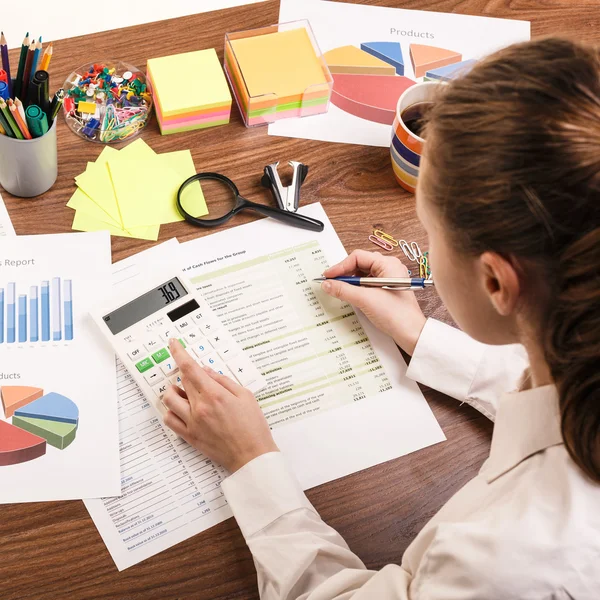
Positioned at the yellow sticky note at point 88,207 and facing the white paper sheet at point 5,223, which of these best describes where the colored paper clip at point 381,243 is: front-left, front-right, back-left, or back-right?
back-left

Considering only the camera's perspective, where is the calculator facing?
facing the viewer

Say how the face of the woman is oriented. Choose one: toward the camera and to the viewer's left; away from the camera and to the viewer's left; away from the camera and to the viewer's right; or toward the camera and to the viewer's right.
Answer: away from the camera and to the viewer's left

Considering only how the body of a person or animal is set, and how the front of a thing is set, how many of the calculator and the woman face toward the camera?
1

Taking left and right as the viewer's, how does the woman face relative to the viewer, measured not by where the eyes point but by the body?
facing away from the viewer and to the left of the viewer
